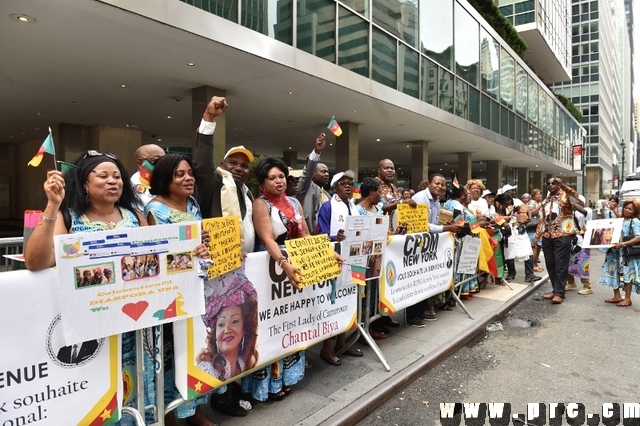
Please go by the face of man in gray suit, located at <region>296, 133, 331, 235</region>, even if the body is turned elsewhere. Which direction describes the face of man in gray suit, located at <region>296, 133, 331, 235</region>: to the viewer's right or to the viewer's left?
to the viewer's right

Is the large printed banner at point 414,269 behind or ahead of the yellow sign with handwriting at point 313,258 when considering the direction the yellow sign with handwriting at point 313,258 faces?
behind

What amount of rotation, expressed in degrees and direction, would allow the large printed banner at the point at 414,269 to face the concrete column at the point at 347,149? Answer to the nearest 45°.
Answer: approximately 135° to its left

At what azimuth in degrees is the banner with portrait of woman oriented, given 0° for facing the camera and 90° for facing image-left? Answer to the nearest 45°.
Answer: approximately 315°

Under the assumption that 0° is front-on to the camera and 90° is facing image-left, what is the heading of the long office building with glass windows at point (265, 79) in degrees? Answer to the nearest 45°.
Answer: approximately 315°

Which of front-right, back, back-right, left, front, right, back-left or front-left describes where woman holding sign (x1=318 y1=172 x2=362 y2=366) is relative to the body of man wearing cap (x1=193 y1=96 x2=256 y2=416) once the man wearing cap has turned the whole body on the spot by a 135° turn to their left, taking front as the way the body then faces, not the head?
front-right

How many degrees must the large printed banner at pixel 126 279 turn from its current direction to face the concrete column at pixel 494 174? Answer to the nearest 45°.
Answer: approximately 135° to its left

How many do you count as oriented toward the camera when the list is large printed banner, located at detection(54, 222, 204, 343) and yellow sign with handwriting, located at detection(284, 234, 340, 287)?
2

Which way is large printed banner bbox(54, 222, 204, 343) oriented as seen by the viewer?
toward the camera

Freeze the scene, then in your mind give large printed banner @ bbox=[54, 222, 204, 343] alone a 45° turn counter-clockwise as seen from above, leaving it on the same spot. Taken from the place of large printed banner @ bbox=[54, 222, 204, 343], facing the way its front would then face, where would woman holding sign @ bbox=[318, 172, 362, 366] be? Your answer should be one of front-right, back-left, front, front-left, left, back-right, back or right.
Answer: left

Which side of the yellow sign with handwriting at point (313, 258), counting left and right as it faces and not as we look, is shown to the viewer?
front

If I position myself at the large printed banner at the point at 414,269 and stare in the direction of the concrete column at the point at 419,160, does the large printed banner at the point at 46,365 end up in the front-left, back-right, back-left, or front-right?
back-left

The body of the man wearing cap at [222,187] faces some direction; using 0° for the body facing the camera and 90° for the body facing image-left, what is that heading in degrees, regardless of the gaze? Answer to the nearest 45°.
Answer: approximately 315°

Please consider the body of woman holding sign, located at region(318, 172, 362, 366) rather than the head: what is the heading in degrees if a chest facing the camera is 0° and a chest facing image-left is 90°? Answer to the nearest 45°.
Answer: approximately 315°
